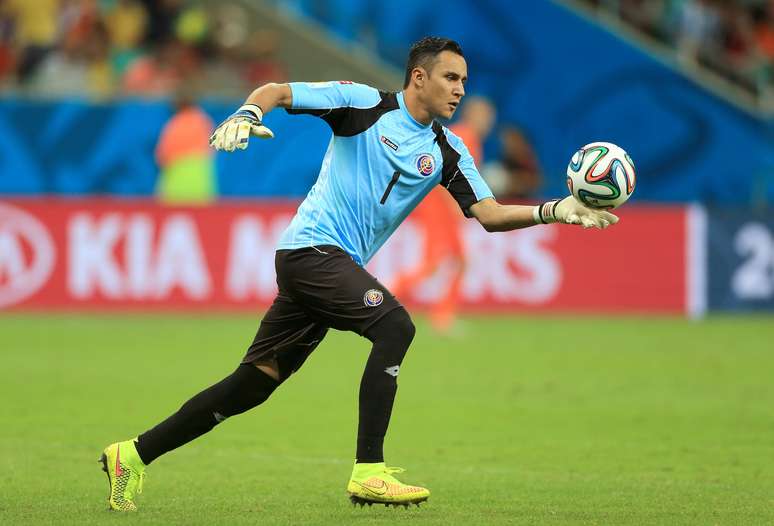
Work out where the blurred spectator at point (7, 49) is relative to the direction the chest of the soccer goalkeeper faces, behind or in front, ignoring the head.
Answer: behind

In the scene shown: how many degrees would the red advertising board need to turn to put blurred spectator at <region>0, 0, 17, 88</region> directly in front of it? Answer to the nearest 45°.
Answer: approximately 135° to its right

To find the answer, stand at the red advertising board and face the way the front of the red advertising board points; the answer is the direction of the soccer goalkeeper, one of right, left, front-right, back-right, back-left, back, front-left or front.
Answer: front

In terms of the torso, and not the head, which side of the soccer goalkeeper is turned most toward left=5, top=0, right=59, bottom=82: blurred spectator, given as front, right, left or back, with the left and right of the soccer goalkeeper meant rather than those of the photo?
back

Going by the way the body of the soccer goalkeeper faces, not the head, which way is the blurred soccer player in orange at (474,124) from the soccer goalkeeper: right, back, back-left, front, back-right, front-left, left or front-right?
back-left

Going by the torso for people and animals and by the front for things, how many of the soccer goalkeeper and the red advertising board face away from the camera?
0

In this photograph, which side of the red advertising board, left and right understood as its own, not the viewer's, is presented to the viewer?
front

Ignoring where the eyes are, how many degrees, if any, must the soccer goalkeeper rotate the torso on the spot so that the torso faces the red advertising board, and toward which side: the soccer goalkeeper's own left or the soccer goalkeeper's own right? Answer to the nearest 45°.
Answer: approximately 135° to the soccer goalkeeper's own left
